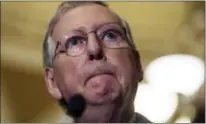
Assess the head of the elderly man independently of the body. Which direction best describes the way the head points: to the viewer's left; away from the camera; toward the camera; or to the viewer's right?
toward the camera

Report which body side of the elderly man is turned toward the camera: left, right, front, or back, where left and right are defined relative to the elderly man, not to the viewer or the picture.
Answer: front
